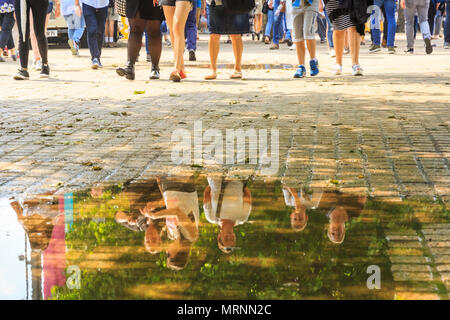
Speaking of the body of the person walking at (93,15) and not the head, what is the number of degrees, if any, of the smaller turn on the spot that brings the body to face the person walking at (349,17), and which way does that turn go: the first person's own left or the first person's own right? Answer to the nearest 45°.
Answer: approximately 45° to the first person's own left

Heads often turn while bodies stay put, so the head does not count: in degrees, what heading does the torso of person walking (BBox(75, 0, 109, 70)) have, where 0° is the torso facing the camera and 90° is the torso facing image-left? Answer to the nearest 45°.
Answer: approximately 0°

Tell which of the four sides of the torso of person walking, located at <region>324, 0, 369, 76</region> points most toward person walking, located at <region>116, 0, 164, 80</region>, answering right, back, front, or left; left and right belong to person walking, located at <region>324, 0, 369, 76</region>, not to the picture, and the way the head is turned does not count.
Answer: right
